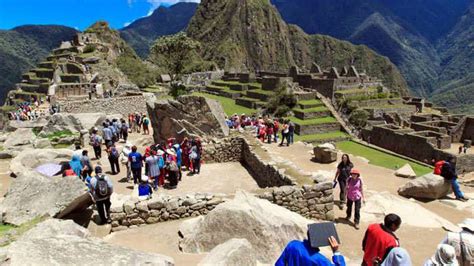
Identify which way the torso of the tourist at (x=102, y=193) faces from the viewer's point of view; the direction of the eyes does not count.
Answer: away from the camera

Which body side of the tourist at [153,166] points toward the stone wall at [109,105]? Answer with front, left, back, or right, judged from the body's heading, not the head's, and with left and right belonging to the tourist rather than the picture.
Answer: front

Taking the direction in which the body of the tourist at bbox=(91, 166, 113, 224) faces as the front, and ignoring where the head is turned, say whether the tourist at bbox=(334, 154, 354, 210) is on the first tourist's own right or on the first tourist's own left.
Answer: on the first tourist's own right

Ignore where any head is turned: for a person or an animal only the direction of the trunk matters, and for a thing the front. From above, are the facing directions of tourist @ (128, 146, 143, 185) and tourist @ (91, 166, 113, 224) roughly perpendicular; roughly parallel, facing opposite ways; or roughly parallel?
roughly parallel

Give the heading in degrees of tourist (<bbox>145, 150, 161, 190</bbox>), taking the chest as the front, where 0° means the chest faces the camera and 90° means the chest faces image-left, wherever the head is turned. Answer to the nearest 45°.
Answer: approximately 180°

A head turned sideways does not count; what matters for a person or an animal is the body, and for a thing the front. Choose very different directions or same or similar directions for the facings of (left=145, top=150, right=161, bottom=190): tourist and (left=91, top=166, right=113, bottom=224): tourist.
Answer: same or similar directions

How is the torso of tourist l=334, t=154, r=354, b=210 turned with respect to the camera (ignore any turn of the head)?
toward the camera

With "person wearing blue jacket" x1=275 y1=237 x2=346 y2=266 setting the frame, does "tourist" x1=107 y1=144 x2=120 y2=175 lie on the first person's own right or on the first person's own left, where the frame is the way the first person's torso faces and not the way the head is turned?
on the first person's own left

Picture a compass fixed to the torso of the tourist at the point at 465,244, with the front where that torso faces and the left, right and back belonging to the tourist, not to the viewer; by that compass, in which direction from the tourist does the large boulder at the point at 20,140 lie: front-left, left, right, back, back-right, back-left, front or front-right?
left

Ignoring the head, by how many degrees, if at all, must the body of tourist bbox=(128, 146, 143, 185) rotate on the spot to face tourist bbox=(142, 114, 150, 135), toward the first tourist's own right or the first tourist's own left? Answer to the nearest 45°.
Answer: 0° — they already face them

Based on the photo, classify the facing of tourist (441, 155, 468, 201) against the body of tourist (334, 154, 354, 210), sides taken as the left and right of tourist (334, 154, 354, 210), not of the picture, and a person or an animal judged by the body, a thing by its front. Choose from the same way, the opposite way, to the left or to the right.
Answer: to the left

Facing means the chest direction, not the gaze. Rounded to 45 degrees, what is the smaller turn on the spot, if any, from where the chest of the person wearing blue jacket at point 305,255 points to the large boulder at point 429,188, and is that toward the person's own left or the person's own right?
0° — they already face it

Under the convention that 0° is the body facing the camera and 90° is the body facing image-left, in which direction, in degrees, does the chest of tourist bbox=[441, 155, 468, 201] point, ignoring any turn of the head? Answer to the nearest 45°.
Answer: approximately 270°

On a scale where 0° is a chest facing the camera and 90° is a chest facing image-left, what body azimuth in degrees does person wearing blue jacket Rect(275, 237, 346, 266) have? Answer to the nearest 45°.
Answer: approximately 225°
